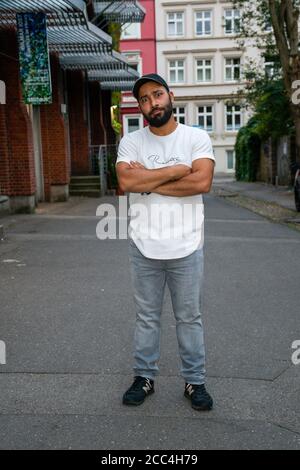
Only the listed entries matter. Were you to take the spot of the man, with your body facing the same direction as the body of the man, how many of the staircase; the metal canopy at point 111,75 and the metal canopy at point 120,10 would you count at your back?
3

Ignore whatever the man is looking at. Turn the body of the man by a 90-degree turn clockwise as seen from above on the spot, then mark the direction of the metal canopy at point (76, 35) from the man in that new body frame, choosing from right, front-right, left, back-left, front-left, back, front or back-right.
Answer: right

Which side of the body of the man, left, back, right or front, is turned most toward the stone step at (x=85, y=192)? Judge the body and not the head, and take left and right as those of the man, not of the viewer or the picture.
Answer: back
